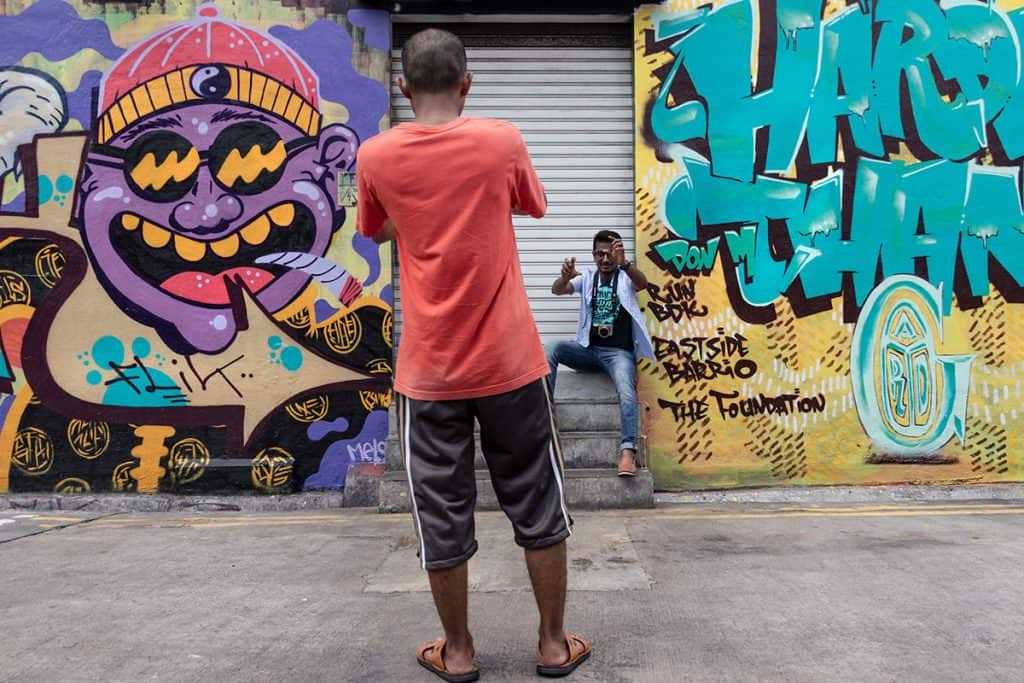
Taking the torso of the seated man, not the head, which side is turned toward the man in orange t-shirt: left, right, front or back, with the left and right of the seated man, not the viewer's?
front

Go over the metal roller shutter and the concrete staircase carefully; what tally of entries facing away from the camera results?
0

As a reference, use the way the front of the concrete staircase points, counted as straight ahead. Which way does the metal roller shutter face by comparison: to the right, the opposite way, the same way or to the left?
the same way

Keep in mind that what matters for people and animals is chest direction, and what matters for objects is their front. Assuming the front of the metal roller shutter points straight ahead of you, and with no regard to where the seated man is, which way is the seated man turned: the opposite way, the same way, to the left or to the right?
the same way

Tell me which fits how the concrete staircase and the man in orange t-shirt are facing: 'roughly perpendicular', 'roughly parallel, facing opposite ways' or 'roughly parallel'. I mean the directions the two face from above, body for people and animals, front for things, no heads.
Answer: roughly parallel, facing opposite ways

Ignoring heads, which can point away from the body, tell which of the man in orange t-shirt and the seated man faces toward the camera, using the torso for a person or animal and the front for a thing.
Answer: the seated man

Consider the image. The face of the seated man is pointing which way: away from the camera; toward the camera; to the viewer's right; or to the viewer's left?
toward the camera

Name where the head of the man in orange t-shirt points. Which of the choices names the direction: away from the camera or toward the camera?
away from the camera

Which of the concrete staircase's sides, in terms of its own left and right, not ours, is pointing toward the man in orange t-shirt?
front

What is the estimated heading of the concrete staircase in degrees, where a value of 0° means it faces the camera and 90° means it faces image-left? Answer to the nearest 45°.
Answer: approximately 0°

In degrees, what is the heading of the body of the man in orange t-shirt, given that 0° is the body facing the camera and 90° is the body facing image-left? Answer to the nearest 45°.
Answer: approximately 180°

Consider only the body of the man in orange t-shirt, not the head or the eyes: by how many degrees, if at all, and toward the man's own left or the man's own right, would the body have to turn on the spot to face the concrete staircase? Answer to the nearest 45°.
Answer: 0° — they already face it

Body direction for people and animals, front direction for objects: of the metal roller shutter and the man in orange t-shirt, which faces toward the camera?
the metal roller shutter

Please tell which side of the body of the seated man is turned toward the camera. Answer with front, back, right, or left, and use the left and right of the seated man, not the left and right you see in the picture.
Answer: front
